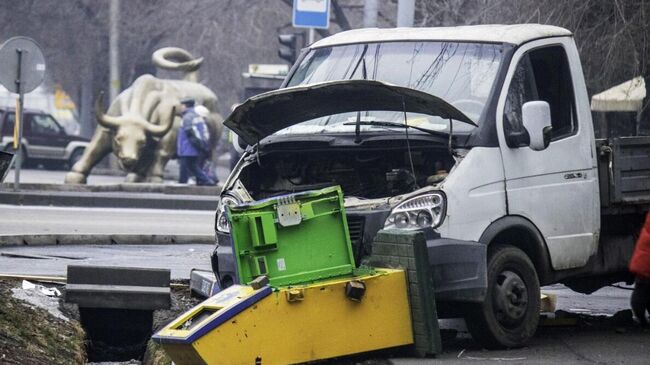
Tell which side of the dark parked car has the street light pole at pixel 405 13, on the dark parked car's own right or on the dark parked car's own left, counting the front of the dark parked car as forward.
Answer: on the dark parked car's own right

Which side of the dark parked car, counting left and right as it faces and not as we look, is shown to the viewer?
right

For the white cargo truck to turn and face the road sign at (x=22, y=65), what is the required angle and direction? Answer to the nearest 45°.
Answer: approximately 90° to its right

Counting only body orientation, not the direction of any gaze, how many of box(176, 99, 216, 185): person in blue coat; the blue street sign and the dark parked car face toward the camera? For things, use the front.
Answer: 1

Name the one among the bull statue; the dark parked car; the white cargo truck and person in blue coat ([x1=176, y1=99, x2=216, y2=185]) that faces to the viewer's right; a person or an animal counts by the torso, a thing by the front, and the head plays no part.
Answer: the dark parked car

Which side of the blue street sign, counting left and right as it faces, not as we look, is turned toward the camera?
front

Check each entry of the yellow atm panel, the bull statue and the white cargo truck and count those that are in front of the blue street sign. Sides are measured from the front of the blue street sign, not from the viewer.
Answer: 2

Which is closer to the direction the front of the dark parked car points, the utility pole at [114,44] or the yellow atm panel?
the utility pole
